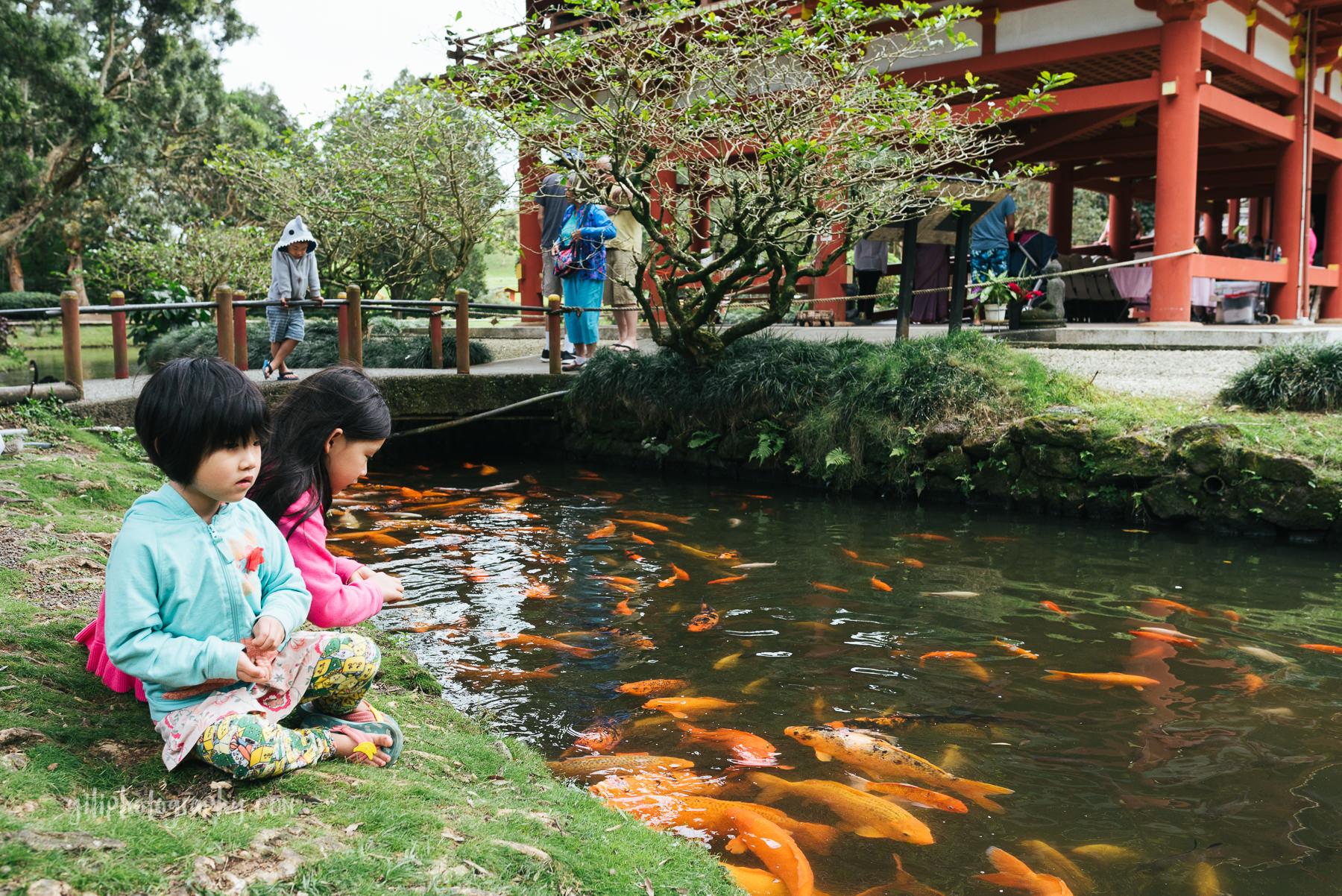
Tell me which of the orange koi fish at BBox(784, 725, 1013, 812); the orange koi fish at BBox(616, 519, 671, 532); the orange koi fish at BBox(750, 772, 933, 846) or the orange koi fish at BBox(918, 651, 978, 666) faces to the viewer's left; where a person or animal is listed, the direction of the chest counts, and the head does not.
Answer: the orange koi fish at BBox(784, 725, 1013, 812)

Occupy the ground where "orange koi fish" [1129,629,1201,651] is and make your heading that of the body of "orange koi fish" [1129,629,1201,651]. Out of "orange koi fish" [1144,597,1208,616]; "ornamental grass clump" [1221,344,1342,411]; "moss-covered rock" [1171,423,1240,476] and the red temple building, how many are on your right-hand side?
4

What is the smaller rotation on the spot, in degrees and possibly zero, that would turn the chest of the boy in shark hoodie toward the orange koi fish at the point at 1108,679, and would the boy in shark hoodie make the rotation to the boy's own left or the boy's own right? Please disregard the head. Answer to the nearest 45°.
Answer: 0° — they already face it

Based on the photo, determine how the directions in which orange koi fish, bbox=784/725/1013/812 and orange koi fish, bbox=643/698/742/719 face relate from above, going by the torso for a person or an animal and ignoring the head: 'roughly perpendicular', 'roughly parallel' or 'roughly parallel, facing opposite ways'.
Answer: roughly parallel

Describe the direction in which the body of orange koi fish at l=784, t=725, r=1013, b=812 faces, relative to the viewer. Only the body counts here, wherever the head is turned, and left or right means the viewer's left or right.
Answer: facing to the left of the viewer

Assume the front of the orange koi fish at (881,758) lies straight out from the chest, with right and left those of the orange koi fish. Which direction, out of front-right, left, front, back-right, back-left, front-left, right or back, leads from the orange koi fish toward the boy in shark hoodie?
front-right

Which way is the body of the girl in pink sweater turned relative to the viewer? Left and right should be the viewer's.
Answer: facing to the right of the viewer

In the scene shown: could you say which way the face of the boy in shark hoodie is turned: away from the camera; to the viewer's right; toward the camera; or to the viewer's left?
toward the camera

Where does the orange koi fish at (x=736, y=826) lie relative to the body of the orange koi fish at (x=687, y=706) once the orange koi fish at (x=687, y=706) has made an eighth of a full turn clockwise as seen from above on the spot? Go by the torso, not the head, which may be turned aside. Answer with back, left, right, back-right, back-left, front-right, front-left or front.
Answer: back-left

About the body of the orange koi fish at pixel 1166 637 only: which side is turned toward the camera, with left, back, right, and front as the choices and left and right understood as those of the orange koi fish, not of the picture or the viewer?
left

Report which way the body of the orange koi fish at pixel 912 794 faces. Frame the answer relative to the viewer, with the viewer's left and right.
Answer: facing to the right of the viewer

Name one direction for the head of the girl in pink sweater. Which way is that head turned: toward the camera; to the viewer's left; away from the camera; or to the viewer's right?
to the viewer's right

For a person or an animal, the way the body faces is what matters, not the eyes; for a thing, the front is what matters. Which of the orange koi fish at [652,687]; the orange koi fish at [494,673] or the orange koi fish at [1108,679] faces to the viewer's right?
the orange koi fish at [1108,679]

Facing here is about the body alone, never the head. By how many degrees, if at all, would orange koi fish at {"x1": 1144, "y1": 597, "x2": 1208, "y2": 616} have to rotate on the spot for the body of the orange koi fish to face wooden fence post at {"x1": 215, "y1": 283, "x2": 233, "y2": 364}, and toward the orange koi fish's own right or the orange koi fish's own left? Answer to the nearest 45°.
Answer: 0° — it already faces it
